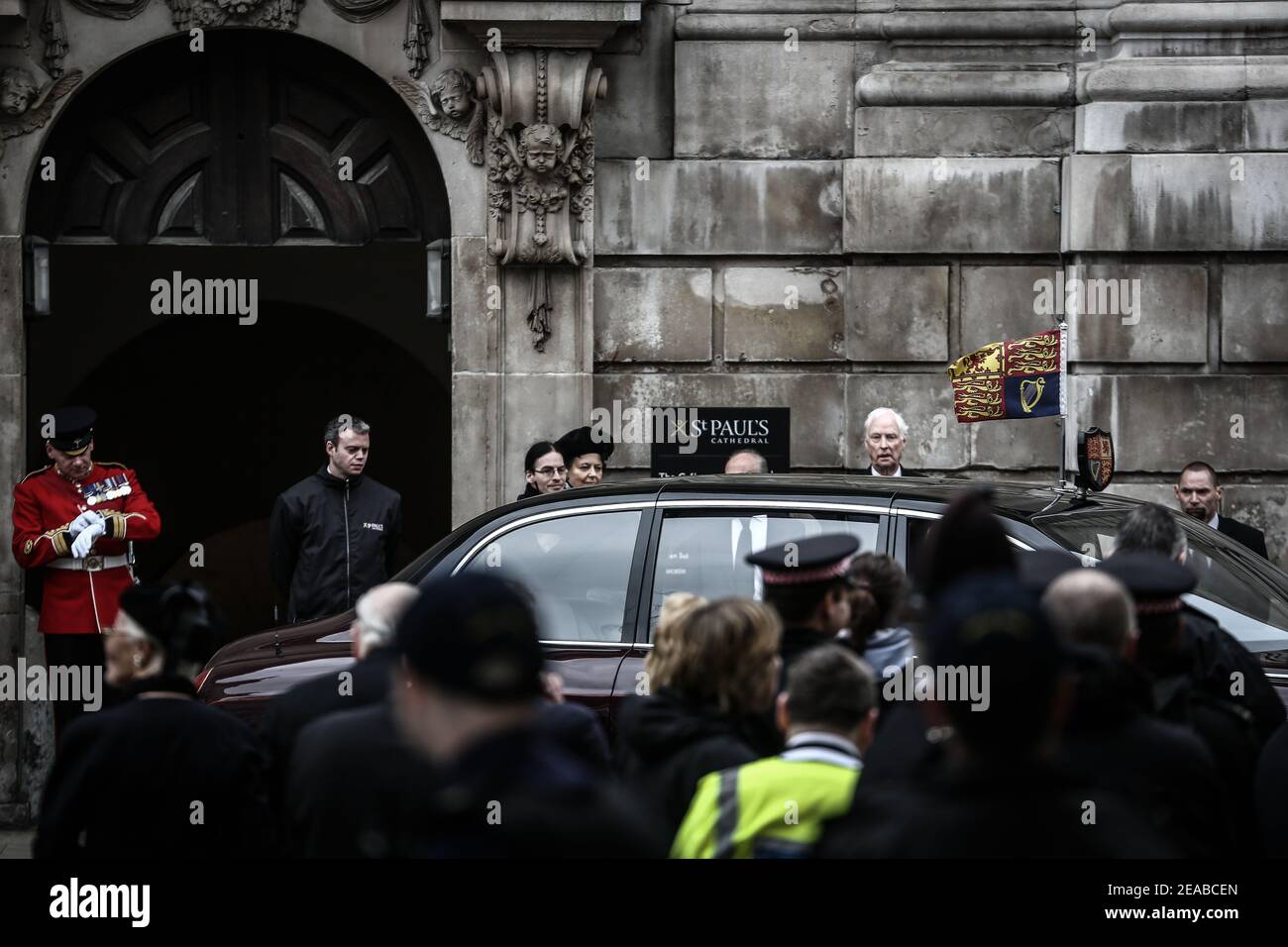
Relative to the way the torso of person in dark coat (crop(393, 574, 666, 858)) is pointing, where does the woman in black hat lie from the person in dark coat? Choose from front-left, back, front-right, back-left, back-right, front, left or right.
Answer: front-right

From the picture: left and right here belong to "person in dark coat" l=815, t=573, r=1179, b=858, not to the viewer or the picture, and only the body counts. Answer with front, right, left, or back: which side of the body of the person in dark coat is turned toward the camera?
back

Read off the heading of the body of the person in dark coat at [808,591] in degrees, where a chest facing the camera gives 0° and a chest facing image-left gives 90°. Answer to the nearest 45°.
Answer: approximately 225°

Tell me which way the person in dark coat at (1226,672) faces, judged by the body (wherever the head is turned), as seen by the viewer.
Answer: away from the camera

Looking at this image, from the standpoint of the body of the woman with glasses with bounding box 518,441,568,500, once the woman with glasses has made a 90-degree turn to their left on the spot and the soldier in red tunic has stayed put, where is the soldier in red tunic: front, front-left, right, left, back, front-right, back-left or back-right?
back-left

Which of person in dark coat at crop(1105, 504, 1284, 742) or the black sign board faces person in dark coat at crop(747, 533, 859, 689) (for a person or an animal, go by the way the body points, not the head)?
the black sign board

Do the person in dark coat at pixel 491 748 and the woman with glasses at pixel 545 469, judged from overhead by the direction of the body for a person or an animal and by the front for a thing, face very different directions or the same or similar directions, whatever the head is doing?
very different directions

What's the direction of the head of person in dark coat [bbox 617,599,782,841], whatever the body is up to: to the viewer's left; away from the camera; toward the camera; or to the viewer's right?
away from the camera

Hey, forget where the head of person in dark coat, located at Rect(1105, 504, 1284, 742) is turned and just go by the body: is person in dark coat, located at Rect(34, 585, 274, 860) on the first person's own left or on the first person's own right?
on the first person's own left

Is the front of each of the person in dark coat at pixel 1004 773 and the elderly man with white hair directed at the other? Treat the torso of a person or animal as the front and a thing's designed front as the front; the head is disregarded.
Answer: yes

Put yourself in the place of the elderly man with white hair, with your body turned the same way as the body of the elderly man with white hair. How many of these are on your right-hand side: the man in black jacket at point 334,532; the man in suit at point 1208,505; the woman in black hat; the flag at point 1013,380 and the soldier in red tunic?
3
